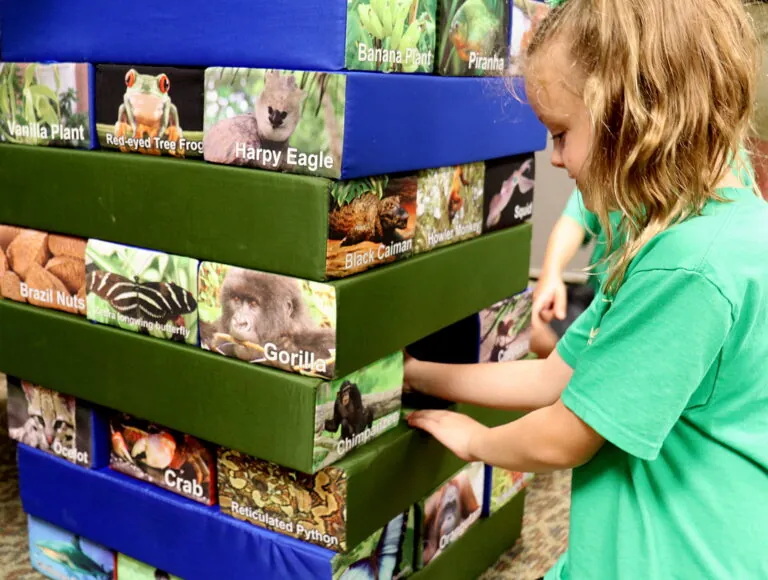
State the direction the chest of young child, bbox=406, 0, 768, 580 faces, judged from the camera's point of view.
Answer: to the viewer's left
